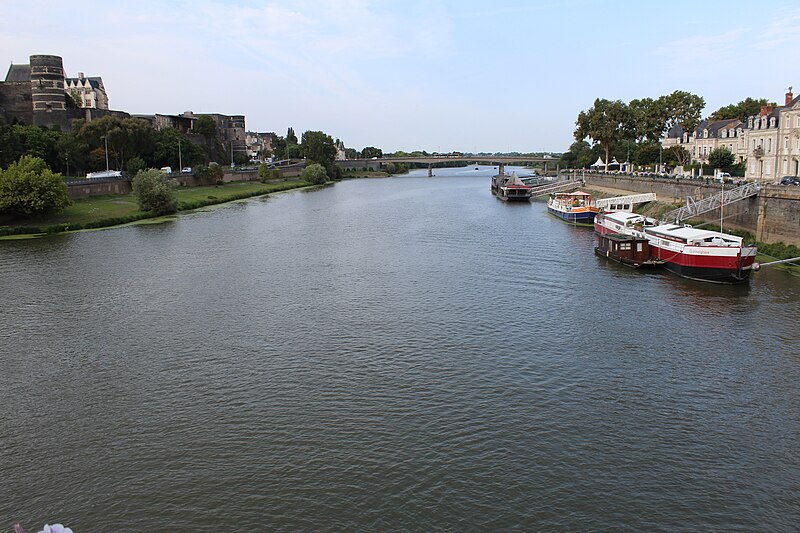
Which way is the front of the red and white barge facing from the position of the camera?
facing the viewer and to the right of the viewer

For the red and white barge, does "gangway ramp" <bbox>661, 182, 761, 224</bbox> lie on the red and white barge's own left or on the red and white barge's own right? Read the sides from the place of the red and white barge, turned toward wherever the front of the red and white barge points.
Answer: on the red and white barge's own left
